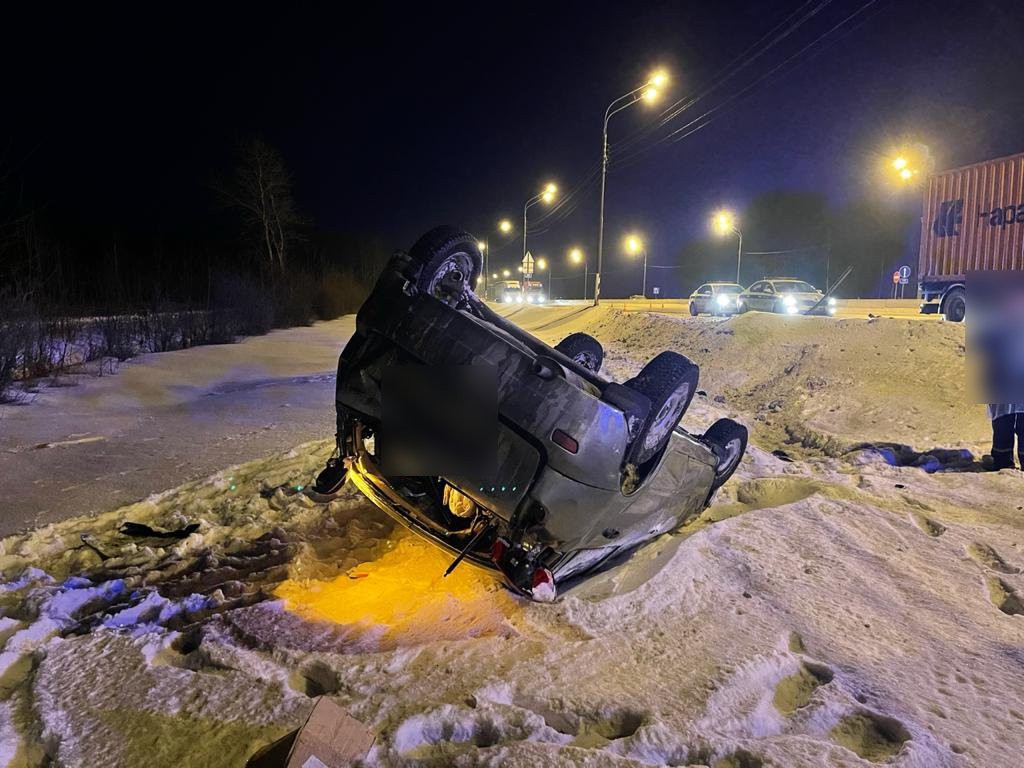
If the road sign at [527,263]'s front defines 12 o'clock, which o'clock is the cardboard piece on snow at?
The cardboard piece on snow is roughly at 12 o'clock from the road sign.

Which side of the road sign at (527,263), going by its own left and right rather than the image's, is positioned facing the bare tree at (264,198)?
right

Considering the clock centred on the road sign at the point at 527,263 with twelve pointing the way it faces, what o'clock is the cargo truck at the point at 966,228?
The cargo truck is roughly at 11 o'clock from the road sign.

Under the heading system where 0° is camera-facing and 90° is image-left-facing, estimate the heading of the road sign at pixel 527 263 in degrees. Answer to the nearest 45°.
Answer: approximately 0°

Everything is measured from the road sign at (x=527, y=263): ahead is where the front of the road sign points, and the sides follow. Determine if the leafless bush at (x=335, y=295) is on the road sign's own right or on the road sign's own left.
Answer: on the road sign's own right

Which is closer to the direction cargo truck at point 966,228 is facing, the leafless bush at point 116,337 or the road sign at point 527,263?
the leafless bush

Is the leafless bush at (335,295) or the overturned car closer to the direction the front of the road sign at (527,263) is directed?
the overturned car
